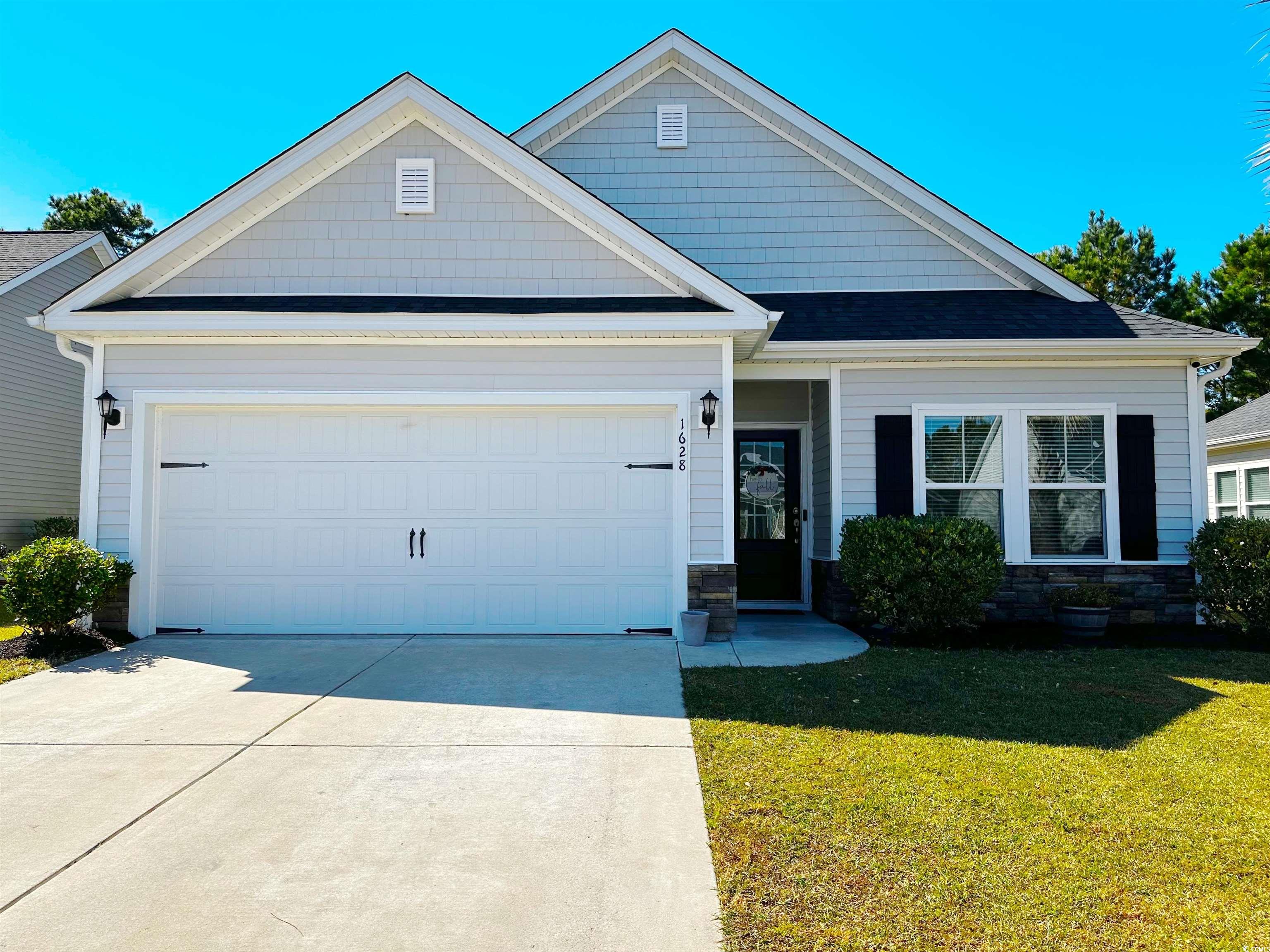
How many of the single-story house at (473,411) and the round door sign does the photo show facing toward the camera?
2

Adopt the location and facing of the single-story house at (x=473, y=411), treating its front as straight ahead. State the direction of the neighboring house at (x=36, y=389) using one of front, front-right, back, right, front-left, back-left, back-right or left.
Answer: back-right

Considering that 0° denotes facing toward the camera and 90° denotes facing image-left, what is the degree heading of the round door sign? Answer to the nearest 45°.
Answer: approximately 0°

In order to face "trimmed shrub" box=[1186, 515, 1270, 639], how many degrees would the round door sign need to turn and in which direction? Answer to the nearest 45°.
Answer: approximately 45° to its left

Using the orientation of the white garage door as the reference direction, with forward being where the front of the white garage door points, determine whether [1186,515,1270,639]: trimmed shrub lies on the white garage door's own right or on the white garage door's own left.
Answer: on the white garage door's own left

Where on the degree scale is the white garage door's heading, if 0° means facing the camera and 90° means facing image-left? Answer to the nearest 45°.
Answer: approximately 0°

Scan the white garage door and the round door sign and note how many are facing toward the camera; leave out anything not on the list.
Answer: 2

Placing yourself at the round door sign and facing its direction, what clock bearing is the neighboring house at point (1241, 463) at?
The neighboring house is roughly at 8 o'clock from the round door sign.

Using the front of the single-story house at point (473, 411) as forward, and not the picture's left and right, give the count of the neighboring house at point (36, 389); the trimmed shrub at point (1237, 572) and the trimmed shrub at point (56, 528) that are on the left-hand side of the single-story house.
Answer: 1
